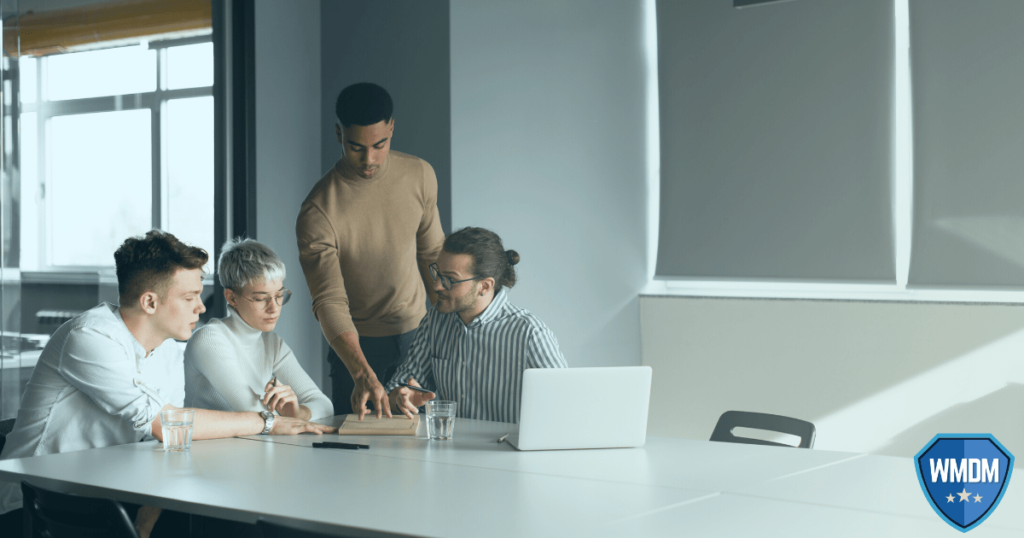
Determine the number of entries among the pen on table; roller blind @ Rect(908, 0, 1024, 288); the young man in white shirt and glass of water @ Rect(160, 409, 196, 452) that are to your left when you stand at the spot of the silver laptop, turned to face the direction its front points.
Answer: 3

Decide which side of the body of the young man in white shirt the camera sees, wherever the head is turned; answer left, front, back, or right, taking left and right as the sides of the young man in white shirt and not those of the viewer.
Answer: right

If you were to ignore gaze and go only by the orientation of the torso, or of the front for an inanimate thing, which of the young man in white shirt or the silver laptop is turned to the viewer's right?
the young man in white shirt

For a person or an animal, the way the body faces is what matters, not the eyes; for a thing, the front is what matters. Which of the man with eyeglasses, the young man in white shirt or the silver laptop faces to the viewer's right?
the young man in white shirt

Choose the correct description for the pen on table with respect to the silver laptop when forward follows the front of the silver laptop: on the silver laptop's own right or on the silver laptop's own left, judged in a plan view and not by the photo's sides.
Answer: on the silver laptop's own left

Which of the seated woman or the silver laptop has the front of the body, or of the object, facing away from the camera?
the silver laptop

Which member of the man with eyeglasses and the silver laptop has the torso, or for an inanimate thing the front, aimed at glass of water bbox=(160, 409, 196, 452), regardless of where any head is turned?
the man with eyeglasses

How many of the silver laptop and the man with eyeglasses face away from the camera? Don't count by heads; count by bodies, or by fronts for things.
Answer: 1

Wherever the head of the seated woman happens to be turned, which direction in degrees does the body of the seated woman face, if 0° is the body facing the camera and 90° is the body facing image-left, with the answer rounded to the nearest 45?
approximately 315°

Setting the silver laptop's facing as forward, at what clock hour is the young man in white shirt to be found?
The young man in white shirt is roughly at 9 o'clock from the silver laptop.

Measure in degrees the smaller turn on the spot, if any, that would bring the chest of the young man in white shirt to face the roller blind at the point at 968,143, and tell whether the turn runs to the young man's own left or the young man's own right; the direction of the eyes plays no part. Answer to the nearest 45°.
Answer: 0° — they already face it

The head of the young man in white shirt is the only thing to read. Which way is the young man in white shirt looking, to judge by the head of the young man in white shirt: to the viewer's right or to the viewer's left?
to the viewer's right

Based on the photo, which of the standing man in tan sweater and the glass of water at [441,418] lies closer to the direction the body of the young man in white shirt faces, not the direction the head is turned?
the glass of water

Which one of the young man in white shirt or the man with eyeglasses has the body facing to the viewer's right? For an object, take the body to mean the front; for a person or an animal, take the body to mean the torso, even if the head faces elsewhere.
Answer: the young man in white shirt

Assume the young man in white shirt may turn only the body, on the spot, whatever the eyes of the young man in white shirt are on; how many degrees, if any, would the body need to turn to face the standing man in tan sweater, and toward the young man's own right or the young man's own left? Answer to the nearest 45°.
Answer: approximately 45° to the young man's own left

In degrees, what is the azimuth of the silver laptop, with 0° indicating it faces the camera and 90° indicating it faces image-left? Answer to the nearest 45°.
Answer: approximately 180°

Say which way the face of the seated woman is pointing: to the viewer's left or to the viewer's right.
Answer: to the viewer's right

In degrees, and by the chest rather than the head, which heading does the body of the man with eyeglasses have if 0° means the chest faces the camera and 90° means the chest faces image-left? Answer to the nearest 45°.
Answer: approximately 45°

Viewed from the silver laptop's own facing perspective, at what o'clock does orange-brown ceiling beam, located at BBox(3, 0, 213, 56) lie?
The orange-brown ceiling beam is roughly at 10 o'clock from the silver laptop.
